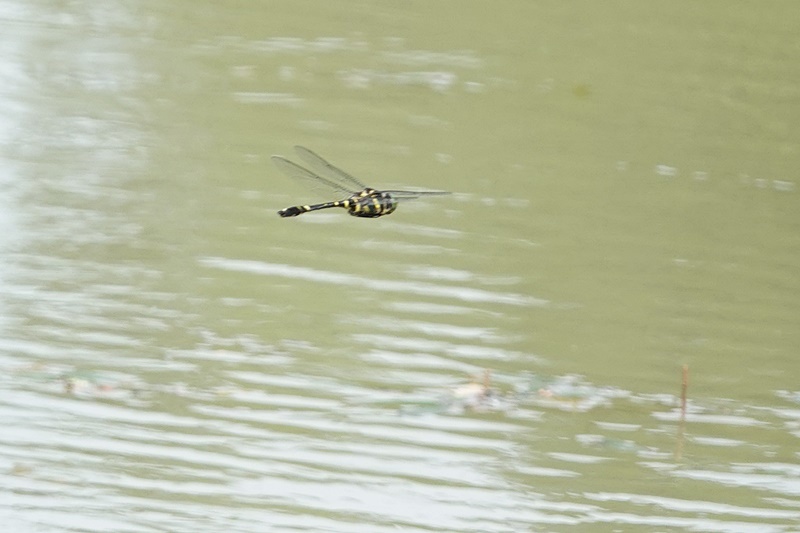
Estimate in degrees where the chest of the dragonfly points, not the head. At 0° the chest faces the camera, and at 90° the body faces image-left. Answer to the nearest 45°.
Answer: approximately 225°
